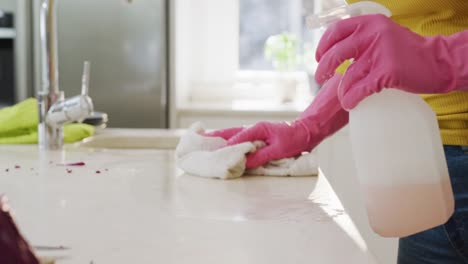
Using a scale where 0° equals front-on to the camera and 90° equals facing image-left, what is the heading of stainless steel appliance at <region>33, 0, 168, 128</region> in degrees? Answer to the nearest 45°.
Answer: approximately 0°

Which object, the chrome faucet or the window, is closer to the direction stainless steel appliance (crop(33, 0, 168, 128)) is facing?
the chrome faucet

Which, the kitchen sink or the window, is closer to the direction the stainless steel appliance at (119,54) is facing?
the kitchen sink

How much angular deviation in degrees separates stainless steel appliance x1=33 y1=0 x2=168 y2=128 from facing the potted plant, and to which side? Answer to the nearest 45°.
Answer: approximately 135° to its left

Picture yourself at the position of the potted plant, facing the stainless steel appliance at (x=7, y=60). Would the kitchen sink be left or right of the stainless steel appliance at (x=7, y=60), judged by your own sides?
left

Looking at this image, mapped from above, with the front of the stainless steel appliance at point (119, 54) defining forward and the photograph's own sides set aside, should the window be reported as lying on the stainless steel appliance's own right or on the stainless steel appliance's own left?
on the stainless steel appliance's own left

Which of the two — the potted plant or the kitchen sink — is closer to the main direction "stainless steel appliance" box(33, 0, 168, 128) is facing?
the kitchen sink

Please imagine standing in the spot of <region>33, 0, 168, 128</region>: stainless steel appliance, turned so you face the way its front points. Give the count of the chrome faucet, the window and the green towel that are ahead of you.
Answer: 2

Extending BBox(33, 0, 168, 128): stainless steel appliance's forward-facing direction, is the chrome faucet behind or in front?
in front

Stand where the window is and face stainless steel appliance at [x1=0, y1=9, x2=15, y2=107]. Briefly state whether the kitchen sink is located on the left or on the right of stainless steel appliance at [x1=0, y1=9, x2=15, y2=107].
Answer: left

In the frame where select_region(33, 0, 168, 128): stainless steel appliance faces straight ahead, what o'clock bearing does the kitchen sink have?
The kitchen sink is roughly at 12 o'clock from the stainless steel appliance.

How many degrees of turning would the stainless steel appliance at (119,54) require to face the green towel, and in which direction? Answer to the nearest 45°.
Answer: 0° — it already faces it

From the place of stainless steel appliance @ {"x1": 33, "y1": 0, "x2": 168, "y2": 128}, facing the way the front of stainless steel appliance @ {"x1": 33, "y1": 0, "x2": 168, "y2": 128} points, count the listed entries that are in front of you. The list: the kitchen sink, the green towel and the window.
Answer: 2
